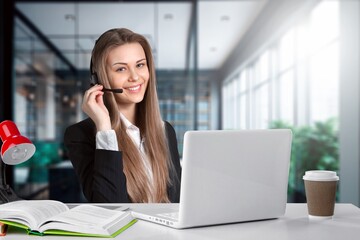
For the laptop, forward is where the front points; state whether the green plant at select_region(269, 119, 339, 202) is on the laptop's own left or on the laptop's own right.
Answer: on the laptop's own right

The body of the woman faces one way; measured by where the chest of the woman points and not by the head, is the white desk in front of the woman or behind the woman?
in front

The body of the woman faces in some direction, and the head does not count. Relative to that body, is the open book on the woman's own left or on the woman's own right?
on the woman's own right

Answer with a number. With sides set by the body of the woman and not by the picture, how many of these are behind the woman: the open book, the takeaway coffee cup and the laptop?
0

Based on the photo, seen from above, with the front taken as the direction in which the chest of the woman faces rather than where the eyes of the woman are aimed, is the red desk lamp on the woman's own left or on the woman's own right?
on the woman's own right

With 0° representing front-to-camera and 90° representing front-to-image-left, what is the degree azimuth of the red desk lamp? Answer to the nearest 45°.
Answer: approximately 315°

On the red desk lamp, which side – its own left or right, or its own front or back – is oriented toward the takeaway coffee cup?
front

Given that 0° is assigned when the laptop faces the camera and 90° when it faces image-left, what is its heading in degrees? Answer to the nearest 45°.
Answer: approximately 135°

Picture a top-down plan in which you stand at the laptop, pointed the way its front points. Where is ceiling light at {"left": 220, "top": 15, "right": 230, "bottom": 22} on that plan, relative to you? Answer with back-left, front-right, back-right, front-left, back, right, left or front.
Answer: front-right

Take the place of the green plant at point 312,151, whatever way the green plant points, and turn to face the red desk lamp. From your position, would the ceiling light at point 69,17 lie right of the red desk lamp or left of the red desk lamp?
right

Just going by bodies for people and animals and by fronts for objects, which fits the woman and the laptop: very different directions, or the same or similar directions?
very different directions

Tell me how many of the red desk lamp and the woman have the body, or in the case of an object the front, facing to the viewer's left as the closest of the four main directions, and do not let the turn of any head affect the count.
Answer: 0

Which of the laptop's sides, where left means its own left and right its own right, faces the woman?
front

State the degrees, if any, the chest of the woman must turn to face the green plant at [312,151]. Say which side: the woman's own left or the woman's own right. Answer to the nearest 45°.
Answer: approximately 90° to the woman's own left

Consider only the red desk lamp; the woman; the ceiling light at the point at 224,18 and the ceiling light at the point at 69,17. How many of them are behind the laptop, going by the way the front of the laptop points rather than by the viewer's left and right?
0

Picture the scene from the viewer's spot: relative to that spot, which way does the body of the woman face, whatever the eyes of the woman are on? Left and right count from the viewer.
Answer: facing the viewer and to the right of the viewer
